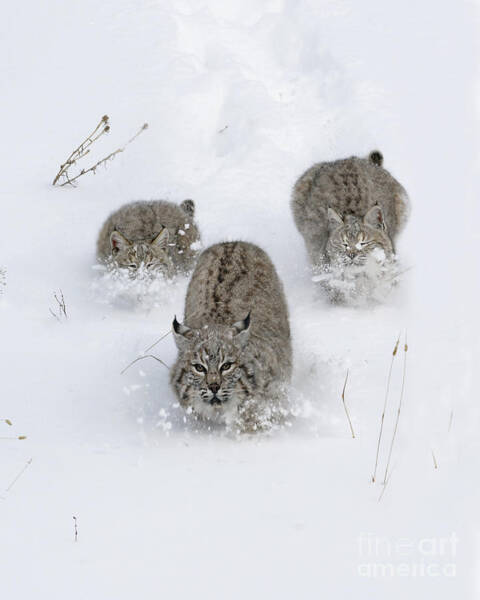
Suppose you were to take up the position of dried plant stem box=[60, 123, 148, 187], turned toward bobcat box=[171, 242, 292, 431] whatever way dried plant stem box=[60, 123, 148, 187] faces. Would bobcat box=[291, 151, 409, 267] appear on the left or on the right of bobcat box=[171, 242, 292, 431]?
left

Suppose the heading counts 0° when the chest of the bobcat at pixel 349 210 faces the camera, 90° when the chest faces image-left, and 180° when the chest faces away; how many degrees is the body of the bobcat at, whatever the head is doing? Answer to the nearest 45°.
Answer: approximately 0°

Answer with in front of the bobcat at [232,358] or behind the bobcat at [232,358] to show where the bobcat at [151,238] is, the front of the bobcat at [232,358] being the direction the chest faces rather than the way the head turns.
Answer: behind

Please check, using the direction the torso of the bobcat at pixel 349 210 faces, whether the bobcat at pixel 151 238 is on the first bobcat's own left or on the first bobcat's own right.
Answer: on the first bobcat's own right

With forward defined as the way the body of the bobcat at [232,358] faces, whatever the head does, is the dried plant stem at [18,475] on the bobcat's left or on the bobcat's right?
on the bobcat's right

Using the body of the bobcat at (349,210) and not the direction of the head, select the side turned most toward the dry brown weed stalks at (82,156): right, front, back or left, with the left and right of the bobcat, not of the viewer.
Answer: right

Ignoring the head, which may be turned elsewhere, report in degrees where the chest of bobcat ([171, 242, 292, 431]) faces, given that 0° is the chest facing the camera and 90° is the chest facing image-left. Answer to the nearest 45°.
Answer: approximately 0°

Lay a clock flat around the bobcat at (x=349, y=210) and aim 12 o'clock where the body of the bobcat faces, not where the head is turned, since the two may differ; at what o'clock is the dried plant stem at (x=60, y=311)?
The dried plant stem is roughly at 2 o'clock from the bobcat.

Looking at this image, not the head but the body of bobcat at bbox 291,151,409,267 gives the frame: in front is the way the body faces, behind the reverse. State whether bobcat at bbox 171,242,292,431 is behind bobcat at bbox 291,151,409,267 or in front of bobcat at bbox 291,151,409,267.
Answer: in front

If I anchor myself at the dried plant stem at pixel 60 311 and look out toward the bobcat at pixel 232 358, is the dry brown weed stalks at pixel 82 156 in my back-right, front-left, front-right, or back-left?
back-left

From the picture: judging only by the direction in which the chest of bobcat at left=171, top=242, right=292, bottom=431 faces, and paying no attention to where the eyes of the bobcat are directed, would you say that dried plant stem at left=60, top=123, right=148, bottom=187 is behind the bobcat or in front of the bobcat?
behind

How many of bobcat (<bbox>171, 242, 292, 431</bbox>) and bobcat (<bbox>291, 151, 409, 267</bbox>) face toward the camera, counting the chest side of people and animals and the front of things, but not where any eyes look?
2
